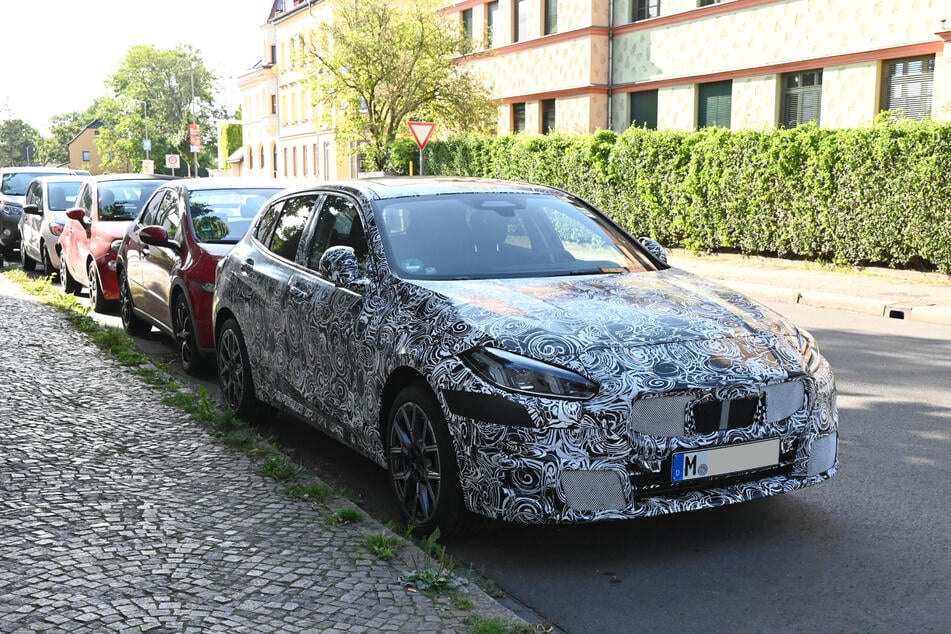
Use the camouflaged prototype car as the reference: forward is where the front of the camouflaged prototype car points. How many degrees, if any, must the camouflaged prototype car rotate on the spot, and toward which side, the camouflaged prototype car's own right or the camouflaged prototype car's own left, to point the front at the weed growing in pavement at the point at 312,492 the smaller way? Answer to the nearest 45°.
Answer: approximately 135° to the camouflaged prototype car's own right

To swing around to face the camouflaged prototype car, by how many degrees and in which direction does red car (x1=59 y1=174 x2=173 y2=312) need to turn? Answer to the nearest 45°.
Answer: approximately 45° to its right

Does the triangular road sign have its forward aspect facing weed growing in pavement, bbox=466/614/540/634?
yes

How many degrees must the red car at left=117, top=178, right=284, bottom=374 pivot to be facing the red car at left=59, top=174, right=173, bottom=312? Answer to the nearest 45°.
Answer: approximately 135° to its left

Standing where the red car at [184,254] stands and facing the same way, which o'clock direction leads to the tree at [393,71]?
The tree is roughly at 8 o'clock from the red car.

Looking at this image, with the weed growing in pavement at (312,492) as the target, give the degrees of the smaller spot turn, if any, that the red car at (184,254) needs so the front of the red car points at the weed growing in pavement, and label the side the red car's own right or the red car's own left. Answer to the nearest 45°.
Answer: approximately 45° to the red car's own right

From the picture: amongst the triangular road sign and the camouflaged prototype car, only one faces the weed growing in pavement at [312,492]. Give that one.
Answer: the triangular road sign

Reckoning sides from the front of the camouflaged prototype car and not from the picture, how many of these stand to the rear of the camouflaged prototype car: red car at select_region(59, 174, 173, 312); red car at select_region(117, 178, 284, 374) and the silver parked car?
3

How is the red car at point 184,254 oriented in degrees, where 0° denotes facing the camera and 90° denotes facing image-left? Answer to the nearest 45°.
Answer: approximately 315°

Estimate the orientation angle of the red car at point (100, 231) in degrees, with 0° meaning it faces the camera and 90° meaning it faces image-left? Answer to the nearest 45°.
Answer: approximately 315°

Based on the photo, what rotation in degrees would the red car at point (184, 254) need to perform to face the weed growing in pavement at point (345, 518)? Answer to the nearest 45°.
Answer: approximately 45° to its right
